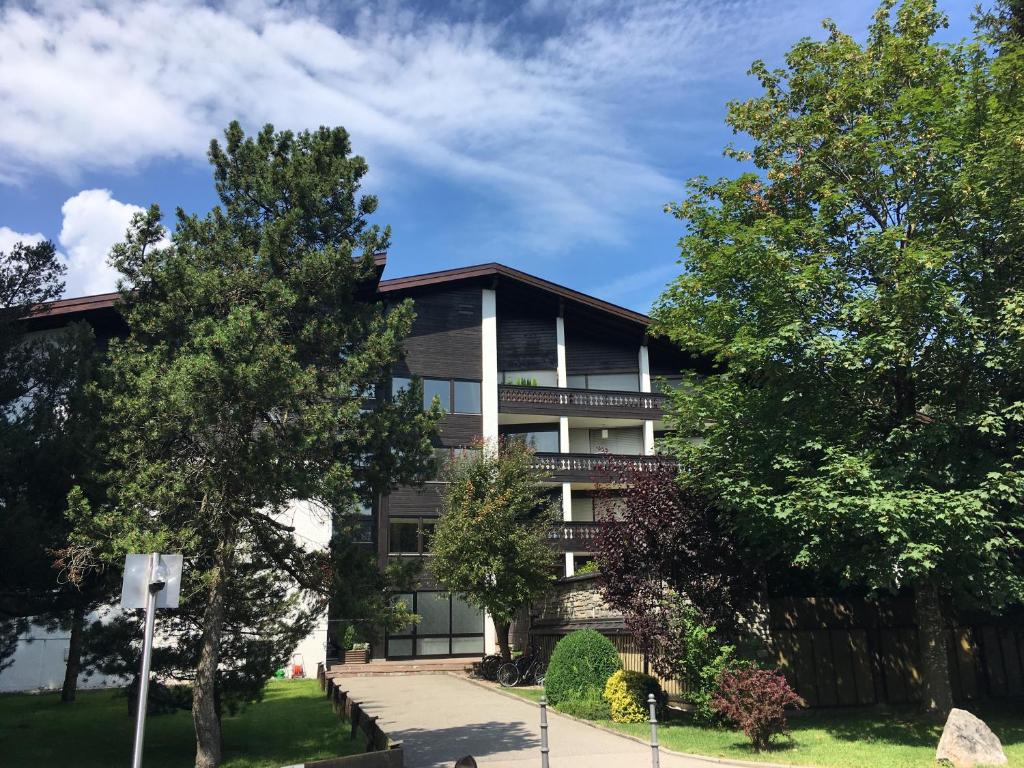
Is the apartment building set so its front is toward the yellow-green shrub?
yes

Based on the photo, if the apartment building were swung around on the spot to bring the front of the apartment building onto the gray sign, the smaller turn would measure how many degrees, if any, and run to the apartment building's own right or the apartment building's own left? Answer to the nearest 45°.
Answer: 0° — it already faces it

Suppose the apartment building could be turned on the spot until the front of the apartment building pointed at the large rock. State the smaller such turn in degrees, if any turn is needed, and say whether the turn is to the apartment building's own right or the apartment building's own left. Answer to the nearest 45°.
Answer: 0° — it already faces it

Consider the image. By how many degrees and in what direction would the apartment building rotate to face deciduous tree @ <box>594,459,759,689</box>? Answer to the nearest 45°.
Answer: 0° — it already faces it

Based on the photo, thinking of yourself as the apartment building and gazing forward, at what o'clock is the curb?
The curb is roughly at 12 o'clock from the apartment building.

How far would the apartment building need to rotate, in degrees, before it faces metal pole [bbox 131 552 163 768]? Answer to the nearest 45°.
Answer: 0° — it already faces it

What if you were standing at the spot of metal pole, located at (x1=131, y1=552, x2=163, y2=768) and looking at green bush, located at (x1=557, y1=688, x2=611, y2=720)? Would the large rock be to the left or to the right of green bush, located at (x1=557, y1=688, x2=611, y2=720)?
right

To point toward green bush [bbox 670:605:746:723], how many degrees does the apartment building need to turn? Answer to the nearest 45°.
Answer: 0° — it already faces it

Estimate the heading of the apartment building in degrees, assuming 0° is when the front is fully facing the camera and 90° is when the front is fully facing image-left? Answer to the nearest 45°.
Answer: approximately 0°

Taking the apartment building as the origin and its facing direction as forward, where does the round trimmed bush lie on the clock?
The round trimmed bush is roughly at 12 o'clock from the apartment building.

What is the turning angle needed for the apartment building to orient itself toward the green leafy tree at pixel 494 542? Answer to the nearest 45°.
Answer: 0° — it already faces it
